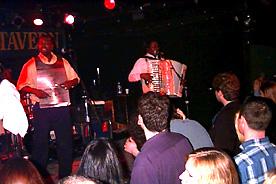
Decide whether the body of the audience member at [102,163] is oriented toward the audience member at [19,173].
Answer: no

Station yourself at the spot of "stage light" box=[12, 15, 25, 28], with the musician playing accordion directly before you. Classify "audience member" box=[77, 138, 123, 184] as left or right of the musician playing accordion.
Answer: right

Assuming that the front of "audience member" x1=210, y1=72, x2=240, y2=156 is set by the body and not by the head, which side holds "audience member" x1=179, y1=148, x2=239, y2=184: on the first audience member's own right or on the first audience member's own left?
on the first audience member's own left

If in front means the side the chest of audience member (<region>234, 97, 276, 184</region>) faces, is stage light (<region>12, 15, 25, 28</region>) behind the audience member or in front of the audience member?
in front

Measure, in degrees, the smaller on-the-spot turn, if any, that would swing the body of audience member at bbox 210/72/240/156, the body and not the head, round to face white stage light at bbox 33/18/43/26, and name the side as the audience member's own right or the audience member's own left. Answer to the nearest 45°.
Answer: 0° — they already face it

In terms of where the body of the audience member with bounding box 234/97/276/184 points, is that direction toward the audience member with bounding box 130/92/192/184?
no

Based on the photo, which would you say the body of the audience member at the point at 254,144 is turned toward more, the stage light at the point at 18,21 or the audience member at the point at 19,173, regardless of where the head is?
the stage light

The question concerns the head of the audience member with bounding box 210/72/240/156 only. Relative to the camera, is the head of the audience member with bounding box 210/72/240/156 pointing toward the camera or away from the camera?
away from the camera

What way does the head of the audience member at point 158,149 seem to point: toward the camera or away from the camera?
away from the camera

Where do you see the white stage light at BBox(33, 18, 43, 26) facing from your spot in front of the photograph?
facing the viewer

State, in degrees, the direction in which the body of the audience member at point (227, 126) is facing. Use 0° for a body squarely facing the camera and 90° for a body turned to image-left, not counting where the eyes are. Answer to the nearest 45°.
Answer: approximately 135°
